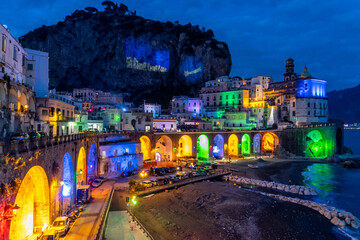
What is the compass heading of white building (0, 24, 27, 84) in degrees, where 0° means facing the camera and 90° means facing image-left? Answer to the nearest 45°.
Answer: approximately 315°

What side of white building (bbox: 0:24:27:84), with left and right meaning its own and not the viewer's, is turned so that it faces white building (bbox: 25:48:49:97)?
left

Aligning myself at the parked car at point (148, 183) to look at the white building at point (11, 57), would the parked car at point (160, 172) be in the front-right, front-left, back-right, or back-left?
back-right

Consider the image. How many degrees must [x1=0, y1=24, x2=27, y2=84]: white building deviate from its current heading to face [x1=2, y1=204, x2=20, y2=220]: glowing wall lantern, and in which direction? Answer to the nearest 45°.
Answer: approximately 45° to its right

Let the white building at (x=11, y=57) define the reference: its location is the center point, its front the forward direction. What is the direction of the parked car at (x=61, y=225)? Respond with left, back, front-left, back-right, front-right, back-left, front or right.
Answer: front-right

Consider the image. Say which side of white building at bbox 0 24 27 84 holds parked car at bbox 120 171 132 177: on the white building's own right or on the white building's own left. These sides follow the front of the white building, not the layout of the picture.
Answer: on the white building's own left

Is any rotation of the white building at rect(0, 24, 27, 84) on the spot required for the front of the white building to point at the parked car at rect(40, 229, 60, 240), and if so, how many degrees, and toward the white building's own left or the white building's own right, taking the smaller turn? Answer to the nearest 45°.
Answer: approximately 45° to the white building's own right
